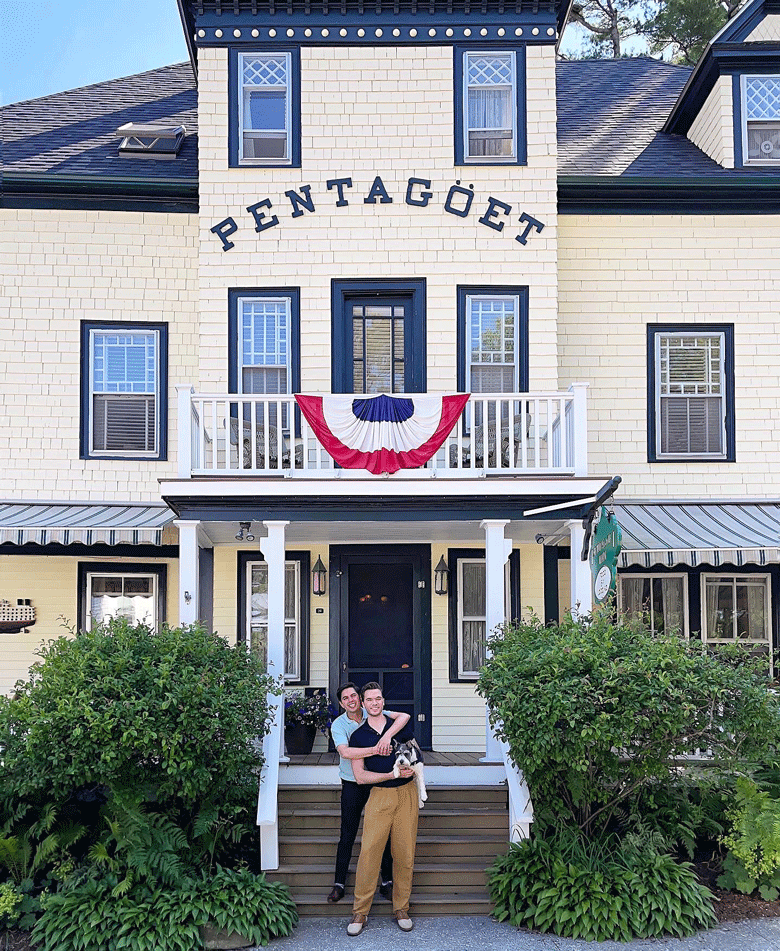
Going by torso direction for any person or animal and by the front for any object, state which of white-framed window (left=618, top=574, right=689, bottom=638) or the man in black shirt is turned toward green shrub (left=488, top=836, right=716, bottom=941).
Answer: the white-framed window

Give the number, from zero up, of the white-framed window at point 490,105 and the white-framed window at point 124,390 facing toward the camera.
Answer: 2

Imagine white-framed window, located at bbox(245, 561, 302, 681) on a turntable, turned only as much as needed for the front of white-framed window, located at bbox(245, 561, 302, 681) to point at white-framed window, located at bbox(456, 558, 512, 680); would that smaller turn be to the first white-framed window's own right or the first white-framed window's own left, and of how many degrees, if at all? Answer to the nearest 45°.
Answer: approximately 90° to the first white-framed window's own left

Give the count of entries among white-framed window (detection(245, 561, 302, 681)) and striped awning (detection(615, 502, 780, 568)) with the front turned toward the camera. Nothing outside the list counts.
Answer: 2

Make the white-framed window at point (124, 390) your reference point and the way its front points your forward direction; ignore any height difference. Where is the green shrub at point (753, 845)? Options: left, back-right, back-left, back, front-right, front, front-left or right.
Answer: front-left

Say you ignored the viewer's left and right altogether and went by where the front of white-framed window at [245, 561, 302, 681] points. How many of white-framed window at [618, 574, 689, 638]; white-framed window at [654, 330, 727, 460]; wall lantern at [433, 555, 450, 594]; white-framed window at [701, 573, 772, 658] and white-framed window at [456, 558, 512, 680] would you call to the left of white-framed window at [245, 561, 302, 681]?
5

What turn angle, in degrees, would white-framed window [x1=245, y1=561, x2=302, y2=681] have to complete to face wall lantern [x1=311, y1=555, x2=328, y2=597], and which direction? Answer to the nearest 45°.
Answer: approximately 45° to its left

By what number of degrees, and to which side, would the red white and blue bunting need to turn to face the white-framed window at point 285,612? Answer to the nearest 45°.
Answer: approximately 135° to its right

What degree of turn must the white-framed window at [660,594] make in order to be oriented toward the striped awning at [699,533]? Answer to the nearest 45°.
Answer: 0° — it already faces it

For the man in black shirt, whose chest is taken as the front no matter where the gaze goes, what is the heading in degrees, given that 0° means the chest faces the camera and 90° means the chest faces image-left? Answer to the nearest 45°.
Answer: approximately 0°

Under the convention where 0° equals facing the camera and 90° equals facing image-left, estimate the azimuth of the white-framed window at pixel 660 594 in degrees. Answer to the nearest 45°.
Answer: approximately 0°
